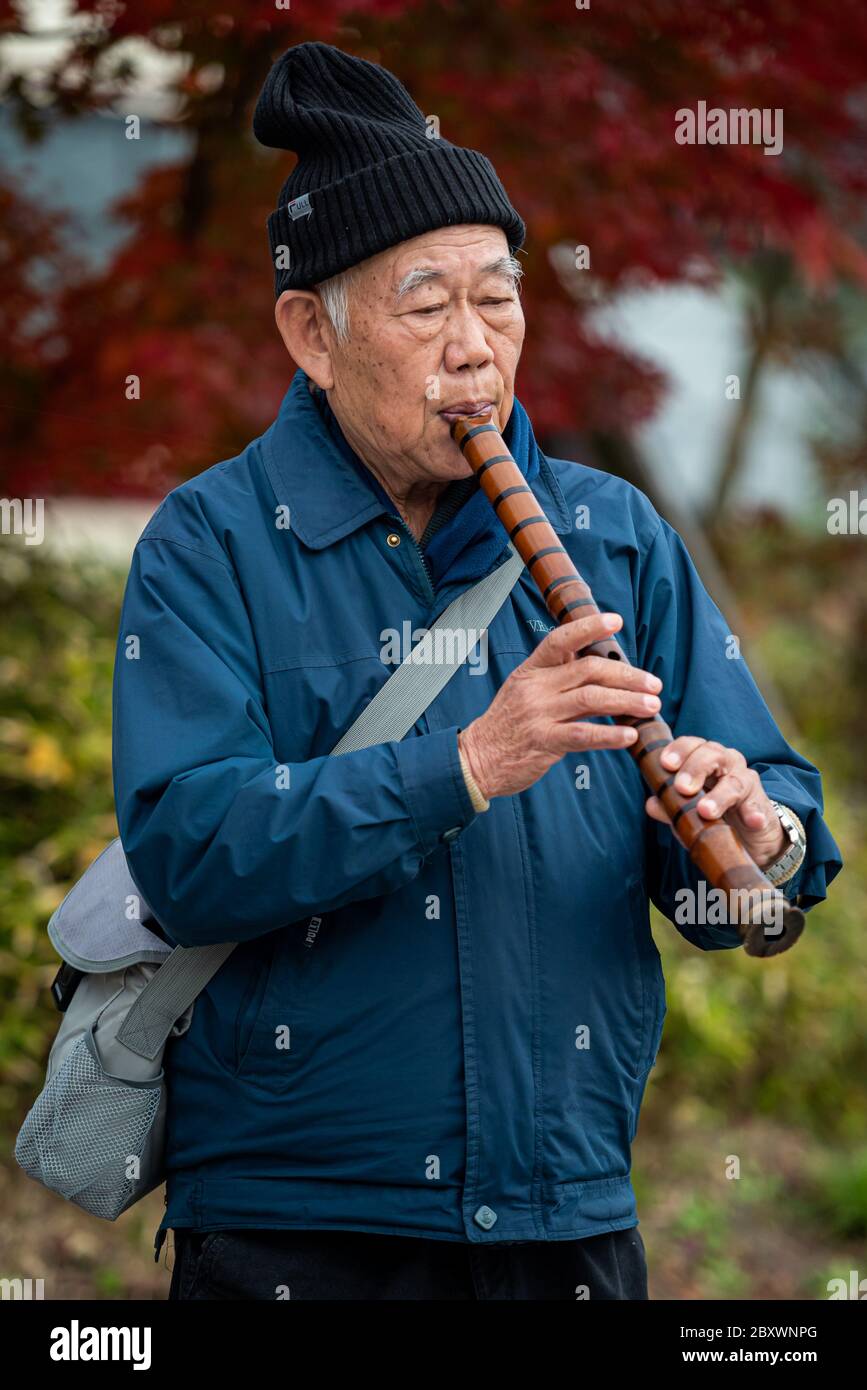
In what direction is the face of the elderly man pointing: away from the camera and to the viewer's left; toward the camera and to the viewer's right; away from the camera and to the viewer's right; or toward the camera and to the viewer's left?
toward the camera and to the viewer's right

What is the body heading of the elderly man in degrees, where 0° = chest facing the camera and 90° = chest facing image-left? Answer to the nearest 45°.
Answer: approximately 315°
